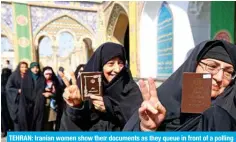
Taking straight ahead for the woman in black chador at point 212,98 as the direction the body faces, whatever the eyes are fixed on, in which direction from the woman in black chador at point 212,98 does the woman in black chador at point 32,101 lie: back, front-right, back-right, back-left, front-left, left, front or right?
back-right

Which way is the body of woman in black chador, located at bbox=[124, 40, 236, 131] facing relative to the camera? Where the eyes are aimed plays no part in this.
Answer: toward the camera

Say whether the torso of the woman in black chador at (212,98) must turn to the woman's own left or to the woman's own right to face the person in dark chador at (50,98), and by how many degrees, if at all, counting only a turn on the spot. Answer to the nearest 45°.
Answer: approximately 135° to the woman's own right
